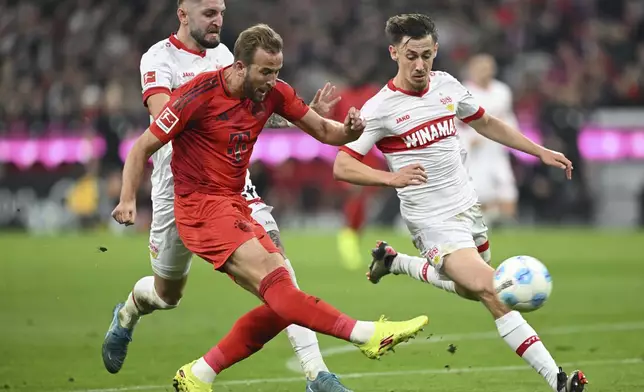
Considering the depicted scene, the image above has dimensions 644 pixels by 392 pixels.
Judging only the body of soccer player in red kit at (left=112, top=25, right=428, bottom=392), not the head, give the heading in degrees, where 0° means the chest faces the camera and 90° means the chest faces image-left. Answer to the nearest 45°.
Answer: approximately 315°

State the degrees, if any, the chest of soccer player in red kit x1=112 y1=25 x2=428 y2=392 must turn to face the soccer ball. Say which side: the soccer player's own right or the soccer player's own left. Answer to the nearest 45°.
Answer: approximately 45° to the soccer player's own left
